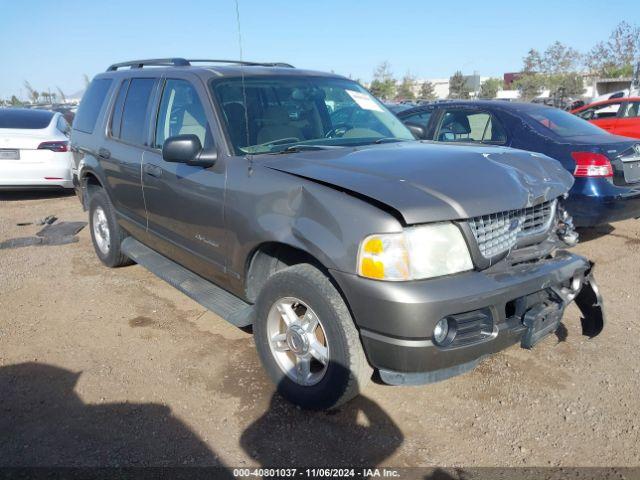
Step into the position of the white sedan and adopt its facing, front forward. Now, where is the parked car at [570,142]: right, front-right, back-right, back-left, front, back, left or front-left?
back-right

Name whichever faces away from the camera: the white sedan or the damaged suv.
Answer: the white sedan

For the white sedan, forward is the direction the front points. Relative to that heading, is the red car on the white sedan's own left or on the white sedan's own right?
on the white sedan's own right

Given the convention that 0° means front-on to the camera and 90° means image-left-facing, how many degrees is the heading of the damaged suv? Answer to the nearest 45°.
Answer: approximately 315°

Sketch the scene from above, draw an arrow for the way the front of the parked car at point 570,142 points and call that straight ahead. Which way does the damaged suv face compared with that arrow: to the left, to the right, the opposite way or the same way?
the opposite way

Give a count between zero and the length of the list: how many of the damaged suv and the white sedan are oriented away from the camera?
1

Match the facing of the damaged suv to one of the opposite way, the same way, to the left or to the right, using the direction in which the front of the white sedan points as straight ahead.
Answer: the opposite way

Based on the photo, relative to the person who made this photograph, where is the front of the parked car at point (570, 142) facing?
facing away from the viewer and to the left of the viewer

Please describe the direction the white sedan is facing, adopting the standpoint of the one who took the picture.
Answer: facing away from the viewer

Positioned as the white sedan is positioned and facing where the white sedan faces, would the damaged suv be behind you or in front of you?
behind
